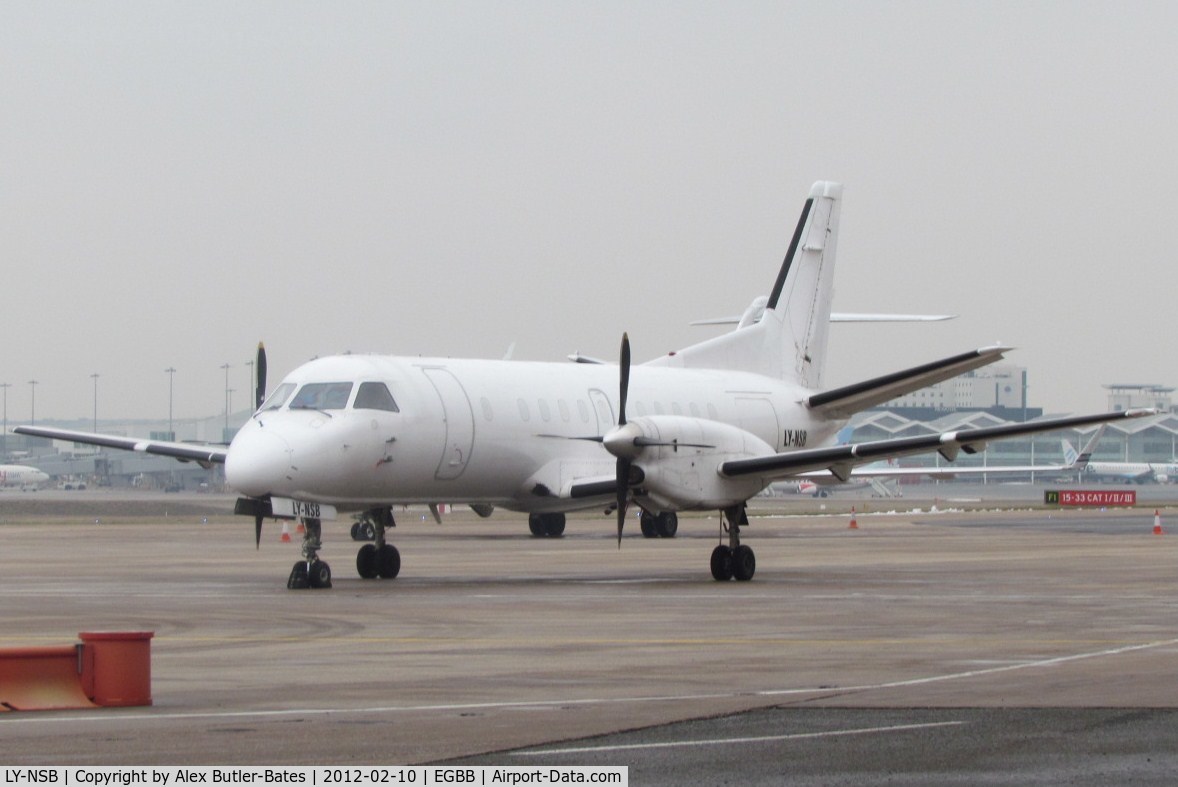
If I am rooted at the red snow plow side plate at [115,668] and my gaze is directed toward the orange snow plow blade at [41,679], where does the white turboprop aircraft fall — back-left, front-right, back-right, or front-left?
back-right

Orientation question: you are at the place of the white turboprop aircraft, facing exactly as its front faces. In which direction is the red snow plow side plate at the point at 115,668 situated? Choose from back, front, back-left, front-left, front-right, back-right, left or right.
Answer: front-left

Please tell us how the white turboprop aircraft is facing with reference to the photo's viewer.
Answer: facing the viewer and to the left of the viewer

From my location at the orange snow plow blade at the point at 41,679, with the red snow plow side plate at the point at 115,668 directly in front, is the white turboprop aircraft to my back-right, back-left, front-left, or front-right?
front-left
